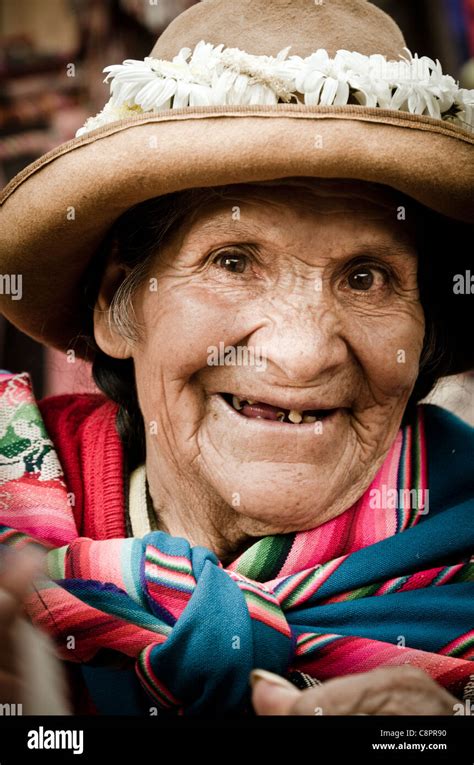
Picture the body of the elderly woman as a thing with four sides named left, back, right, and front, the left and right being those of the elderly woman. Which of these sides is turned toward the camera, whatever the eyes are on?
front
